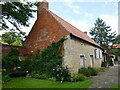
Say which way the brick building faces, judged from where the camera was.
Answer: facing the viewer and to the right of the viewer

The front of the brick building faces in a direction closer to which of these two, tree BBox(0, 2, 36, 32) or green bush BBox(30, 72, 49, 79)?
the green bush

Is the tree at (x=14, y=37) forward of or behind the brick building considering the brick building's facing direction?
behind

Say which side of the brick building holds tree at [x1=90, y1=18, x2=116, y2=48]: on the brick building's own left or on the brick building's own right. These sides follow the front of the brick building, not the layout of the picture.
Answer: on the brick building's own left

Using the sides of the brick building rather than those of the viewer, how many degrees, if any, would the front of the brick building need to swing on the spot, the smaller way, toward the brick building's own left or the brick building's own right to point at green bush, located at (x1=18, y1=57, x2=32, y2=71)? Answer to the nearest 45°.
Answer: approximately 135° to the brick building's own right

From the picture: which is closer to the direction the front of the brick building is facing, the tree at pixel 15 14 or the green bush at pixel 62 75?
the green bush
